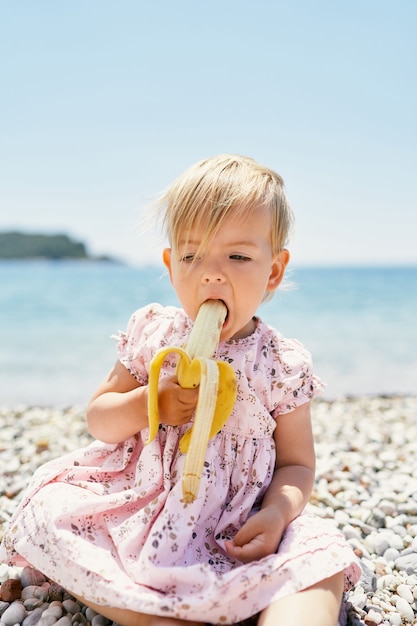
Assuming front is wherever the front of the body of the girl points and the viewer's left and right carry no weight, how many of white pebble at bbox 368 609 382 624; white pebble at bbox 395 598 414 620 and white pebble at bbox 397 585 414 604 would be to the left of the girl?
3

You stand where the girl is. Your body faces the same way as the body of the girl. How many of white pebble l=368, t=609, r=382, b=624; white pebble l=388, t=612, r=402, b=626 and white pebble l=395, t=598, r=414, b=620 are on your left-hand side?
3

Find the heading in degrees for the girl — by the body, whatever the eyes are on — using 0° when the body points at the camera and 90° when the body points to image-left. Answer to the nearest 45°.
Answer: approximately 0°

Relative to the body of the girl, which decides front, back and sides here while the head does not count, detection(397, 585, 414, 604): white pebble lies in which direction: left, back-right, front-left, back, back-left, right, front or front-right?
left

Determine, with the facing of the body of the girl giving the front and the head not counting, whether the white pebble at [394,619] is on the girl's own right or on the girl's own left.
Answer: on the girl's own left

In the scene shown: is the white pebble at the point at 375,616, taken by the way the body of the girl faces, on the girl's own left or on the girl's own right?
on the girl's own left

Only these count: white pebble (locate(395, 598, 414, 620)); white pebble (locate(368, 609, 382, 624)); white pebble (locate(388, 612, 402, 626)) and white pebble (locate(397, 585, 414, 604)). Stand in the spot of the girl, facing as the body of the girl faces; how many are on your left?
4

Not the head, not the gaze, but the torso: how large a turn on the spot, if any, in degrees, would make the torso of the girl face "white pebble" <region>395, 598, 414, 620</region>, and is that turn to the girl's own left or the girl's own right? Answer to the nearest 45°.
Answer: approximately 90° to the girl's own left
